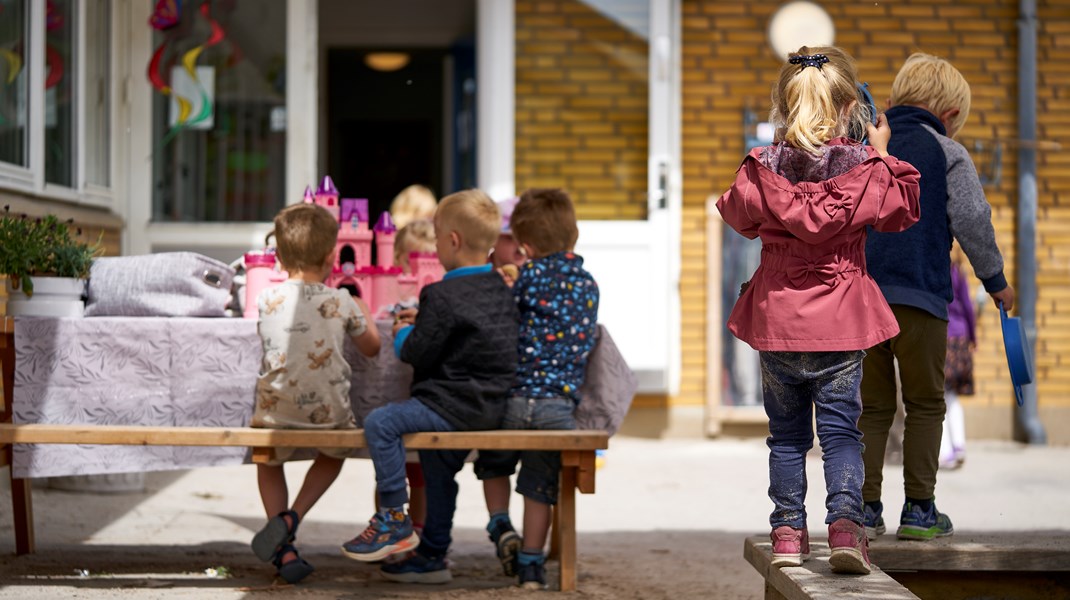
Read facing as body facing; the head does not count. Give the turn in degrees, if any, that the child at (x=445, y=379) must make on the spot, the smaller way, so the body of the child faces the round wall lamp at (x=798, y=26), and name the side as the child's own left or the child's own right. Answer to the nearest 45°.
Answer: approximately 90° to the child's own right

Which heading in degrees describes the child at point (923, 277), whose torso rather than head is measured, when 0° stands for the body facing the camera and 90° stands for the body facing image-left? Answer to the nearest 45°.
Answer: approximately 225°

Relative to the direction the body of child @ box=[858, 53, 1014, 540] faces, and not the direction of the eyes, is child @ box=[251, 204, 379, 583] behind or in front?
behind

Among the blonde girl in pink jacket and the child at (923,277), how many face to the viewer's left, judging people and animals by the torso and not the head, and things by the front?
0

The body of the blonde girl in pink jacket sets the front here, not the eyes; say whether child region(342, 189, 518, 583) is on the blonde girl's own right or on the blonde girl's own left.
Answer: on the blonde girl's own left

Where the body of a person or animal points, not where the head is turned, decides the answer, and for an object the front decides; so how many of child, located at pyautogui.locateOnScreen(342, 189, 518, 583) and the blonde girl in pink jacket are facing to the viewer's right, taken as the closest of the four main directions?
0

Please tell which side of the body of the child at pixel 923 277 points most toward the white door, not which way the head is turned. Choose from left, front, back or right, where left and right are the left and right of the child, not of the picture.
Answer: front

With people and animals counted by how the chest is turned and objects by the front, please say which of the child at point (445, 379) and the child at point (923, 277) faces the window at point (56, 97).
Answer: the child at point (445, 379)

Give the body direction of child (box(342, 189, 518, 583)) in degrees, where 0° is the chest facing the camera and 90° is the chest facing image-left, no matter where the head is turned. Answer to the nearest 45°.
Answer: approximately 135°

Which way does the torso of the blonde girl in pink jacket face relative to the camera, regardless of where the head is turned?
away from the camera

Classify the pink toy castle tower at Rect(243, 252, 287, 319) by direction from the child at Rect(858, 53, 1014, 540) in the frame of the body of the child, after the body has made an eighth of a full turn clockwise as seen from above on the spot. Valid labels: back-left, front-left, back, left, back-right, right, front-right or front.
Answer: back

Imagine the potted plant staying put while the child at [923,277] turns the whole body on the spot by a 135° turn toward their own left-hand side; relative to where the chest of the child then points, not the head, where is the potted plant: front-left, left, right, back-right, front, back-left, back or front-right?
front

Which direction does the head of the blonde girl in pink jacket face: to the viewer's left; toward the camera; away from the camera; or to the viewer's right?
away from the camera

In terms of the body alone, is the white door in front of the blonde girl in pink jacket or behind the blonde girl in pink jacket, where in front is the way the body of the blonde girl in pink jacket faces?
in front

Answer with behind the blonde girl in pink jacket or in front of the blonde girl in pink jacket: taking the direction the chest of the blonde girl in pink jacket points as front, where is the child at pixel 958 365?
in front
